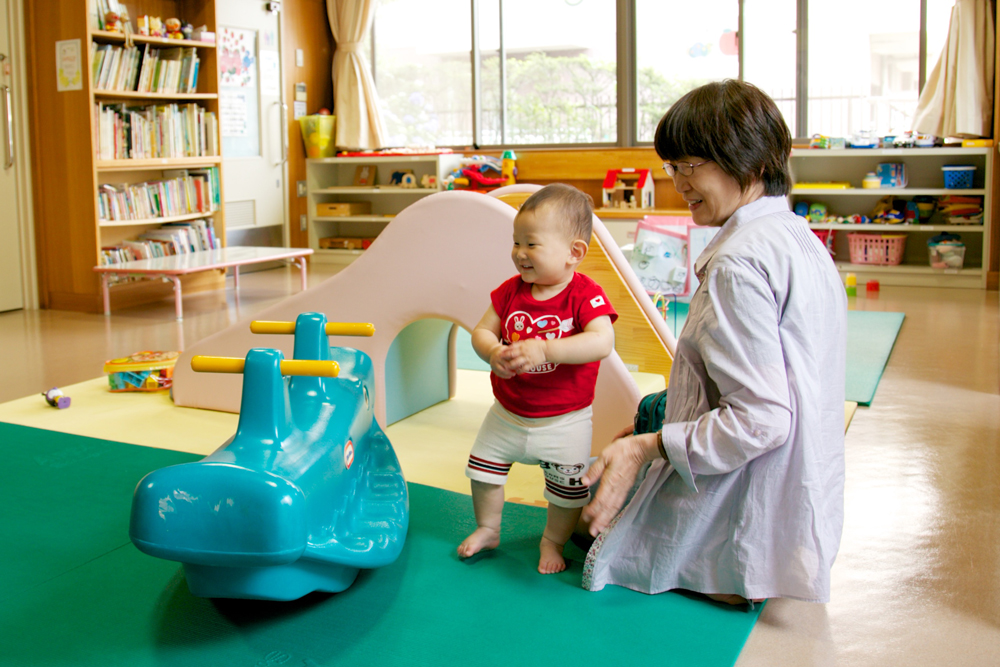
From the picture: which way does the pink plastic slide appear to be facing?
to the viewer's left

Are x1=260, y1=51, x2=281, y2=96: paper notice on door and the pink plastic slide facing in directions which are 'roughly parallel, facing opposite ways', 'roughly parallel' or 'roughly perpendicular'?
roughly perpendicular

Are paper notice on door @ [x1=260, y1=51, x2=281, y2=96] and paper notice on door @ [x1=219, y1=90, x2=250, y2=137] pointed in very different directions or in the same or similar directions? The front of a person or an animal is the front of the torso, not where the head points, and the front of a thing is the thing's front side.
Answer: same or similar directions

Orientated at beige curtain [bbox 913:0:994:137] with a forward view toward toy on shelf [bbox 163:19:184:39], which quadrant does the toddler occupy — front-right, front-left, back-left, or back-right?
front-left

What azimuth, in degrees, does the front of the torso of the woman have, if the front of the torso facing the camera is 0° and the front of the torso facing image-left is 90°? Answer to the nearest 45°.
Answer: approximately 90°

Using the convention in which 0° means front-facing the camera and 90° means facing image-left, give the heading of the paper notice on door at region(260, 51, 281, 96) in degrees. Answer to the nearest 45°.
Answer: approximately 0°

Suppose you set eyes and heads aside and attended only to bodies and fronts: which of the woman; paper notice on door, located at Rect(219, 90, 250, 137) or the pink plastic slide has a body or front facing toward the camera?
the paper notice on door

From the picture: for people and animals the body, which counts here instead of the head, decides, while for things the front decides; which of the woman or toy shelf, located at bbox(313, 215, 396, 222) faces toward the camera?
the toy shelf

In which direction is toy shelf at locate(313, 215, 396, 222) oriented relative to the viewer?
toward the camera

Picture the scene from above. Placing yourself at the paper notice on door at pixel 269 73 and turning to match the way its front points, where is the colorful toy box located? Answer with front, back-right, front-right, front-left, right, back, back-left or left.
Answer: front

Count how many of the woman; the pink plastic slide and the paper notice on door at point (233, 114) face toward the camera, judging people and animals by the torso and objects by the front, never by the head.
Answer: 1

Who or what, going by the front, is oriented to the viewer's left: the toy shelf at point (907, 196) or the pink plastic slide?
the pink plastic slide

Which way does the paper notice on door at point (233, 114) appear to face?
toward the camera

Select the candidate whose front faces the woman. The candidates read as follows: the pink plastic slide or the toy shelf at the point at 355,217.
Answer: the toy shelf

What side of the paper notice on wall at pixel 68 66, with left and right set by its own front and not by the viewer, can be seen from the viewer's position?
front
